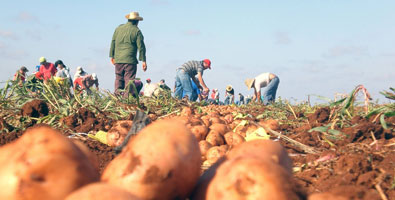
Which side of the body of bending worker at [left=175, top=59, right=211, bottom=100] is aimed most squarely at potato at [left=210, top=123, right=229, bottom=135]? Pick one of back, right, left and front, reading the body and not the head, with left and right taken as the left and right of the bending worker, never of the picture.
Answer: right

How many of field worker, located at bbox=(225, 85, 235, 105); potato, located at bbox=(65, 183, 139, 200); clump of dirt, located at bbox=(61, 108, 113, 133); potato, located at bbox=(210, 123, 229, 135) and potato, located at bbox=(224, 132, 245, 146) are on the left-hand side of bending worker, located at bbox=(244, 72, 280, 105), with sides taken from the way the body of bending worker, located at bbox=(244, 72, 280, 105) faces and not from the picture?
4

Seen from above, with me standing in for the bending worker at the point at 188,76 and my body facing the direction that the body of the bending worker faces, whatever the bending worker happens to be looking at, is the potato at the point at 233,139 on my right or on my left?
on my right

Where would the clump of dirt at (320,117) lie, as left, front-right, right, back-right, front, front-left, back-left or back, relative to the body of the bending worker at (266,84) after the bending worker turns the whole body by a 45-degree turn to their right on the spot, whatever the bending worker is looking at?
back-left

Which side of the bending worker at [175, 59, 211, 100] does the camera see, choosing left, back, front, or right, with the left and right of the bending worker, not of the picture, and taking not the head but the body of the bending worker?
right

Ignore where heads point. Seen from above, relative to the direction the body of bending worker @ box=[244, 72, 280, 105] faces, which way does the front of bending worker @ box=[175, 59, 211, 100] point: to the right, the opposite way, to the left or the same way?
the opposite way

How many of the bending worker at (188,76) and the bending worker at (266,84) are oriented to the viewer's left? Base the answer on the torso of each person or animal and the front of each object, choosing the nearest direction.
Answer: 1

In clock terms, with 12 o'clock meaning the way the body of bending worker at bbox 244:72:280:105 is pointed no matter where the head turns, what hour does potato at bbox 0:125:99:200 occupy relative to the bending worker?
The potato is roughly at 9 o'clock from the bending worker.

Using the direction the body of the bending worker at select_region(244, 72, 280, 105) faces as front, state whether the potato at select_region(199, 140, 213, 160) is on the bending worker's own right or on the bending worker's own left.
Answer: on the bending worker's own left

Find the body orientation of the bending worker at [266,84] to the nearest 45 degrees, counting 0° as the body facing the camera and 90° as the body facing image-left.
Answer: approximately 90°

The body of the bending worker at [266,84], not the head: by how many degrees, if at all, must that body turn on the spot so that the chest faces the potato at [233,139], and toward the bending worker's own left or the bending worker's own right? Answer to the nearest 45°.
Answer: approximately 90° to the bending worker's own left
